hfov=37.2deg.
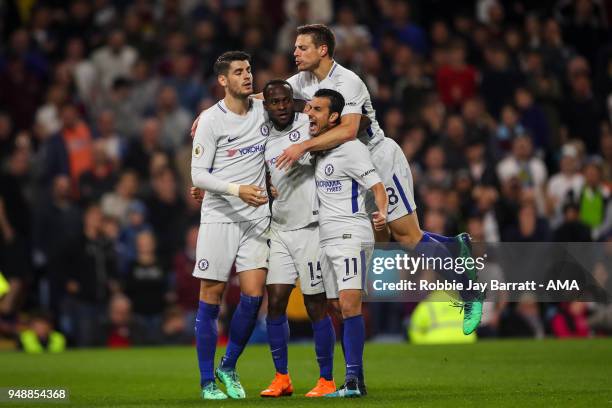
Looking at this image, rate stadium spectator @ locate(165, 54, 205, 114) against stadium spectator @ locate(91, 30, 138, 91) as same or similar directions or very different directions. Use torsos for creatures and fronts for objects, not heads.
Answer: same or similar directions

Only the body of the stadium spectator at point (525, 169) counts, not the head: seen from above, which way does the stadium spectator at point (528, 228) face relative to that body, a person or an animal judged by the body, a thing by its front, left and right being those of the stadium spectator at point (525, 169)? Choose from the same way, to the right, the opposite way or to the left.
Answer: the same way

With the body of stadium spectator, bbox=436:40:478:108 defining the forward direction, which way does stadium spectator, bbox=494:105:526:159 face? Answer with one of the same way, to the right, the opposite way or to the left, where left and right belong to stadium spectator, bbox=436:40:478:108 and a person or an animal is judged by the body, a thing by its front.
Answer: the same way

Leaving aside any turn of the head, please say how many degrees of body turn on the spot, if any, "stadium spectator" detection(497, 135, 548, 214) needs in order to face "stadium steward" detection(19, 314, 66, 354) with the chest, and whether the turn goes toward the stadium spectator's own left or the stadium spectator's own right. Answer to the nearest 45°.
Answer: approximately 90° to the stadium spectator's own right

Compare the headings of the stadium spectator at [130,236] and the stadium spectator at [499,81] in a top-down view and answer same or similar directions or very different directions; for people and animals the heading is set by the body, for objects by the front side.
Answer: same or similar directions

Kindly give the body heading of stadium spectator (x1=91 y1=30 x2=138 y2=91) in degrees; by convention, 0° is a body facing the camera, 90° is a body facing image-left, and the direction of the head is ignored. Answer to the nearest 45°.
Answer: approximately 0°

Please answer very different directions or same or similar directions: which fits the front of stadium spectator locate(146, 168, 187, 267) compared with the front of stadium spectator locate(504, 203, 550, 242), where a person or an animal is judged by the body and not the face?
same or similar directions

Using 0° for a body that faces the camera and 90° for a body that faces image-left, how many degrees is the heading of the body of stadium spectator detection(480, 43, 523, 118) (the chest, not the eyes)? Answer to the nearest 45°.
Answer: approximately 0°

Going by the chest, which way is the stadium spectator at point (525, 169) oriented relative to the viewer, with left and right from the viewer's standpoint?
facing the viewer

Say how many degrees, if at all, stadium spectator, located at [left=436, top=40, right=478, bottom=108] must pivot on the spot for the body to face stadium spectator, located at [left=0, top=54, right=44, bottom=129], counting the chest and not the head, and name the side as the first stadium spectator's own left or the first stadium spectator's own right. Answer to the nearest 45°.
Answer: approximately 90° to the first stadium spectator's own right

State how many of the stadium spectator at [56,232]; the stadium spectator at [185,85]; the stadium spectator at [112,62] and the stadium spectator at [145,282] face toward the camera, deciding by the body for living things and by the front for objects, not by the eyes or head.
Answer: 4

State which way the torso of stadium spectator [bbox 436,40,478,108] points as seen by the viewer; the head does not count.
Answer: toward the camera

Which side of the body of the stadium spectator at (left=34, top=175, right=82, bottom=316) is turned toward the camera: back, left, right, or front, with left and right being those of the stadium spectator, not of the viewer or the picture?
front

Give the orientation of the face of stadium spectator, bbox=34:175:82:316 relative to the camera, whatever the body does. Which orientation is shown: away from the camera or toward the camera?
toward the camera

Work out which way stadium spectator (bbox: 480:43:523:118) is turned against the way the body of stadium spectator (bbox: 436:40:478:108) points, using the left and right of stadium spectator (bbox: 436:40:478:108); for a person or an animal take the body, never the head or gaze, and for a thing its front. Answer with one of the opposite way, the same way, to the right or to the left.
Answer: the same way
